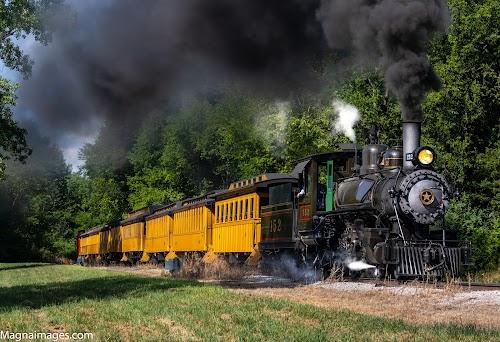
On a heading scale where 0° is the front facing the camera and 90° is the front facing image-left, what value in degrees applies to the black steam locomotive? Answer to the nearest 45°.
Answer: approximately 315°

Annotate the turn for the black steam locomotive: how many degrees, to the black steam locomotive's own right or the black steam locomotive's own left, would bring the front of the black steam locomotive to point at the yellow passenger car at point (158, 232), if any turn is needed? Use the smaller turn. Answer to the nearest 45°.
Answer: approximately 180°

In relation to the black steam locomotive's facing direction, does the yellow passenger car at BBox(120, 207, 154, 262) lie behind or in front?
behind

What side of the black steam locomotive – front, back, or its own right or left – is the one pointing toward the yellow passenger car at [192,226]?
back

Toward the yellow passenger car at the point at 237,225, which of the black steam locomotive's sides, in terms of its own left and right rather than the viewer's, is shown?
back
